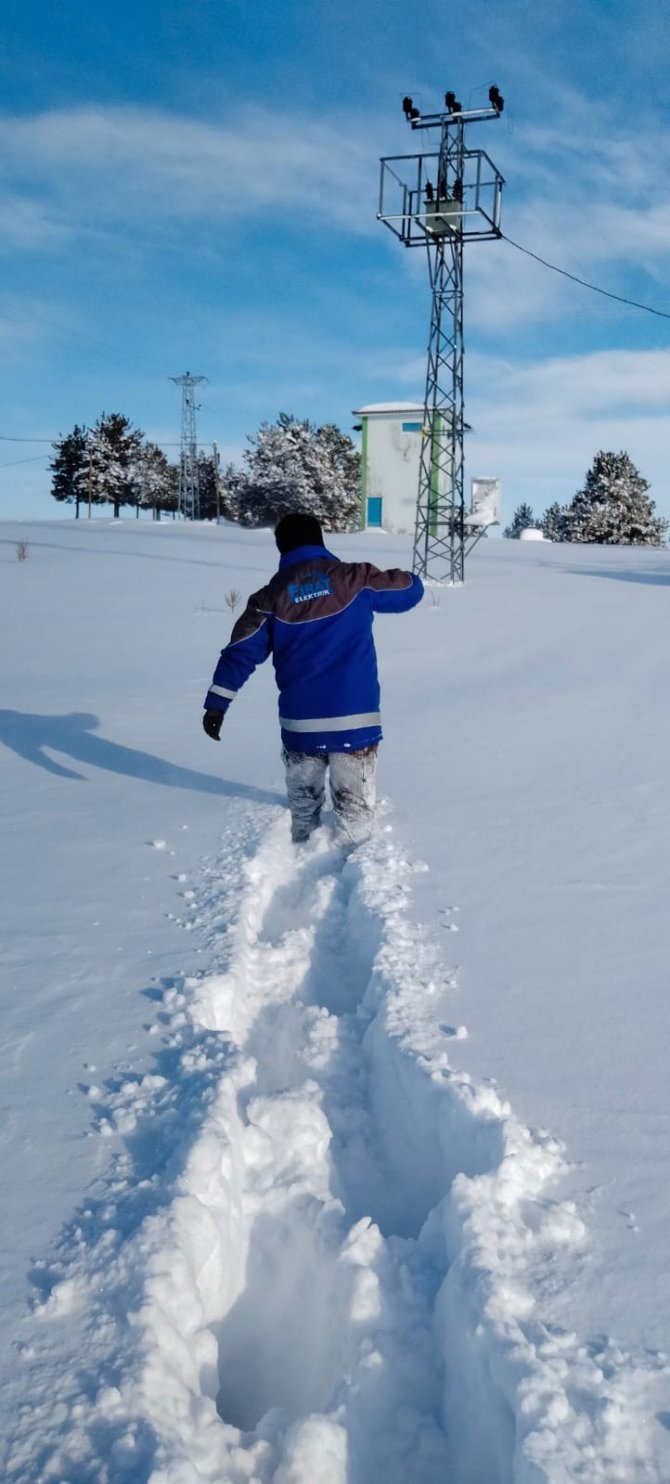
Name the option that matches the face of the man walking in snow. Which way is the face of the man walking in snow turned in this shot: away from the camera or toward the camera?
away from the camera

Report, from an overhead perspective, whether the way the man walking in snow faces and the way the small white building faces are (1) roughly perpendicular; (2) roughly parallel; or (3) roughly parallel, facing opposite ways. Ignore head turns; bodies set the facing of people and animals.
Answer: roughly parallel, facing opposite ways

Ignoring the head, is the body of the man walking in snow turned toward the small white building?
yes

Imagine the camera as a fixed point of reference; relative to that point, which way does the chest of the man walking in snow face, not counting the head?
away from the camera

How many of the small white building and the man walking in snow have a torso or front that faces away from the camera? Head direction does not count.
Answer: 1

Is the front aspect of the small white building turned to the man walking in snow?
yes

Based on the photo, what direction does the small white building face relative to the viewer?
toward the camera

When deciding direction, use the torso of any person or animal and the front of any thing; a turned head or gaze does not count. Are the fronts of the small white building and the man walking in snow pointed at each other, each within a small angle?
yes

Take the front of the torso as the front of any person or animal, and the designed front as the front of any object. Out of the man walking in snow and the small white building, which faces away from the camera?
the man walking in snow
